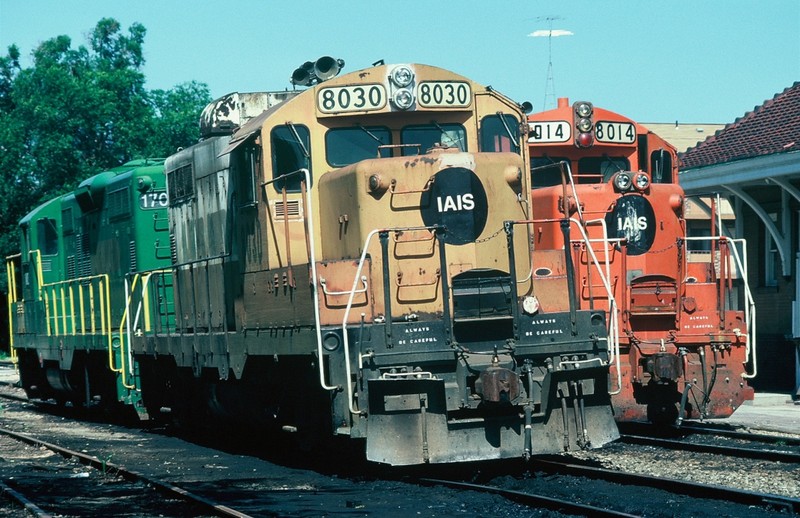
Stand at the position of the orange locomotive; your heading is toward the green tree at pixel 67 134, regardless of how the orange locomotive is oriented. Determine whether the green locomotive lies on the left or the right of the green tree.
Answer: left

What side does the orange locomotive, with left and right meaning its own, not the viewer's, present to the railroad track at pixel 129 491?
right

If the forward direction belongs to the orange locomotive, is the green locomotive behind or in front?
behind

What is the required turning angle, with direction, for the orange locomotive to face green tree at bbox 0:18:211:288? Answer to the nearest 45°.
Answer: approximately 180°
